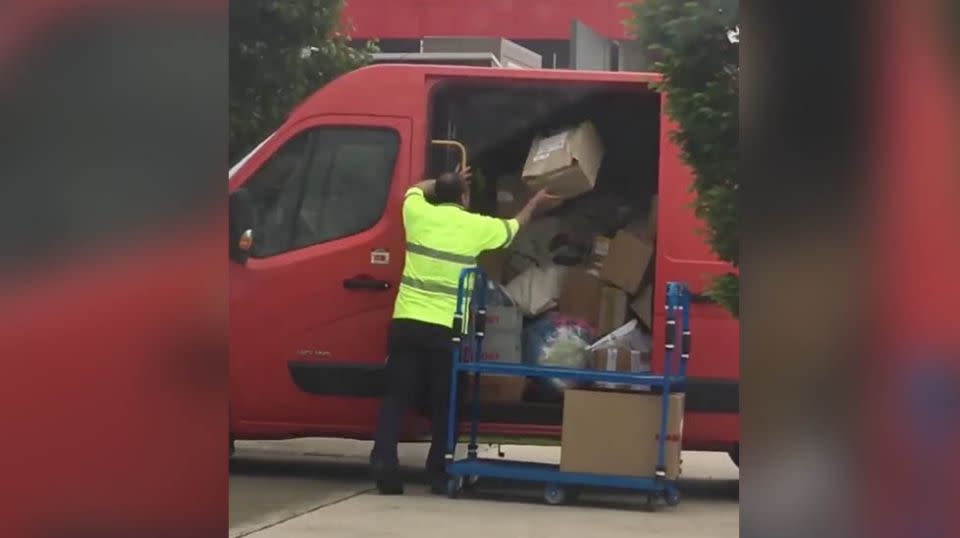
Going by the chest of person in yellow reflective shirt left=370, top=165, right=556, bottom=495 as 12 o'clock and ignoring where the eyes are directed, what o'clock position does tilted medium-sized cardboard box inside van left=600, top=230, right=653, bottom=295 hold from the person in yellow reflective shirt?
The tilted medium-sized cardboard box inside van is roughly at 1 o'clock from the person in yellow reflective shirt.

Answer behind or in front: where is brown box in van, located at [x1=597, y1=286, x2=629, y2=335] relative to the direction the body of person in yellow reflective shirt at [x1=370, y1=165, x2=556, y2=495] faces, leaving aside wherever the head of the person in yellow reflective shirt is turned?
in front

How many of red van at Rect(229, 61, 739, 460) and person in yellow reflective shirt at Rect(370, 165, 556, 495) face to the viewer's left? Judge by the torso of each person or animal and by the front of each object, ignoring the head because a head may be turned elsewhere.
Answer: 1

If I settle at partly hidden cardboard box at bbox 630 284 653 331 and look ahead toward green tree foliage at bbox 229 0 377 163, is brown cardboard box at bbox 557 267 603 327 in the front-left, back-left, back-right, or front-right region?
front-left

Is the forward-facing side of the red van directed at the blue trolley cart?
no

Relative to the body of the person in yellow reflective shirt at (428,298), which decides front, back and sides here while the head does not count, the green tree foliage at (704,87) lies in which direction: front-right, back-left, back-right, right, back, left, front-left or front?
right

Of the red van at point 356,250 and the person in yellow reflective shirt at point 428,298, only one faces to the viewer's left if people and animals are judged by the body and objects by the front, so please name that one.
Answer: the red van

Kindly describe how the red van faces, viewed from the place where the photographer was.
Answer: facing to the left of the viewer

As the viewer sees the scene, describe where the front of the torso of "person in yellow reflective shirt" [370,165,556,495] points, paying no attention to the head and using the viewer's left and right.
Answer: facing away from the viewer and to the right of the viewer

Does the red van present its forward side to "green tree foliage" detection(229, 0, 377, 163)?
no
